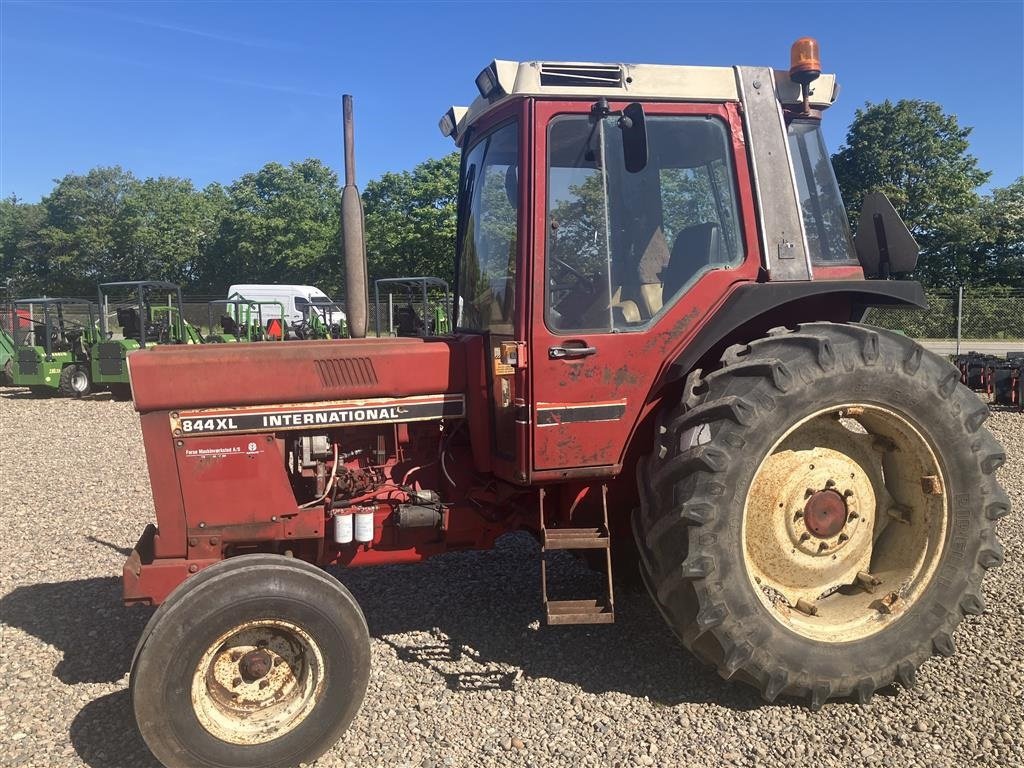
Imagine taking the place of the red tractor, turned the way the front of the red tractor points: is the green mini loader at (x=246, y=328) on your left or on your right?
on your right

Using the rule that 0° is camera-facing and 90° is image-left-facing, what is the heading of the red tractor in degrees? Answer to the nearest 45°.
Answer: approximately 90°

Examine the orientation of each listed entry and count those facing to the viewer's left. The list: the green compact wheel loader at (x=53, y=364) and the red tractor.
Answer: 1

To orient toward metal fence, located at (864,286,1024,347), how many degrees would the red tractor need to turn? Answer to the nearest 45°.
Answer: approximately 135° to its right

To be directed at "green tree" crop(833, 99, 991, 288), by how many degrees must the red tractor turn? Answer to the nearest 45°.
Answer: approximately 135° to its right
